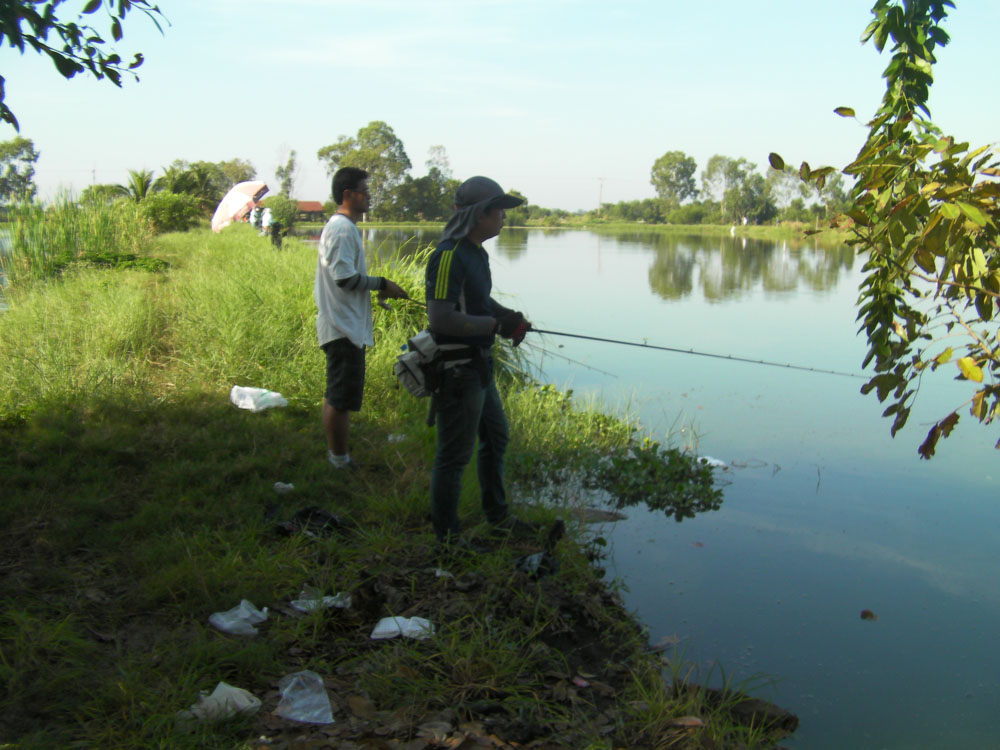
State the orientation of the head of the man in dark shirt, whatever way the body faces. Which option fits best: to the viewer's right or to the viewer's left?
to the viewer's right

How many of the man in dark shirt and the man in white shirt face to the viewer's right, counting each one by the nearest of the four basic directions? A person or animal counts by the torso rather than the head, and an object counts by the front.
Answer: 2

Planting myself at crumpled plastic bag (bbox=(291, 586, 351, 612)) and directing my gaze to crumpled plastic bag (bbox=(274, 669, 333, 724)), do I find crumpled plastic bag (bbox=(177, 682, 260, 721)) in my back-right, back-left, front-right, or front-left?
front-right

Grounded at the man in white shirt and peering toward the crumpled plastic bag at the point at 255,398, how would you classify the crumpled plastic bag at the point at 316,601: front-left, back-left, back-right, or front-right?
back-left

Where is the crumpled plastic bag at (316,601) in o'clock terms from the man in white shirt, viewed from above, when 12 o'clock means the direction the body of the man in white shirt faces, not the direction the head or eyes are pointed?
The crumpled plastic bag is roughly at 3 o'clock from the man in white shirt.

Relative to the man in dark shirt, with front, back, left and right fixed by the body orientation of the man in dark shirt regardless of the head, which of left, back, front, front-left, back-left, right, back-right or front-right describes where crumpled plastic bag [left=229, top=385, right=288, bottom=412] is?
back-left

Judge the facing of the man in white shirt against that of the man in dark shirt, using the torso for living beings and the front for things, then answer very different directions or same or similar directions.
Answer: same or similar directions

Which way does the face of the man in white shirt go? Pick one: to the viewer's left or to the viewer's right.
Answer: to the viewer's right

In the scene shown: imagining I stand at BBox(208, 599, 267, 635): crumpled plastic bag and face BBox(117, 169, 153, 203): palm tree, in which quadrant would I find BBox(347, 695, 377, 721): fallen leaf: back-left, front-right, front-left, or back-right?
back-right

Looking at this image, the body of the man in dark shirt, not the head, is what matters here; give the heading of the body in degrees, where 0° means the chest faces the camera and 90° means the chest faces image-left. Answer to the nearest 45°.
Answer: approximately 270°

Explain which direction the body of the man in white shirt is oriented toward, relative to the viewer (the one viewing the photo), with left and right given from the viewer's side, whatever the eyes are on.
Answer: facing to the right of the viewer
